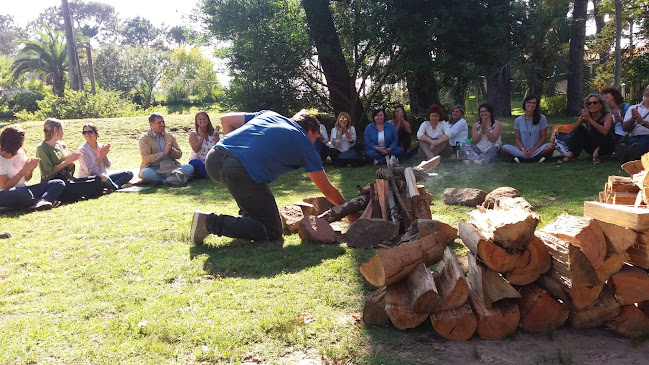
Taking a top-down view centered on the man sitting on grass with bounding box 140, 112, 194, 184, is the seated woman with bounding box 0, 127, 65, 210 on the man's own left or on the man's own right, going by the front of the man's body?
on the man's own right

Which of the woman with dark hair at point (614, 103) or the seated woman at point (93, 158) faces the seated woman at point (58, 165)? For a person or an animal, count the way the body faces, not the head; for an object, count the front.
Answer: the woman with dark hair

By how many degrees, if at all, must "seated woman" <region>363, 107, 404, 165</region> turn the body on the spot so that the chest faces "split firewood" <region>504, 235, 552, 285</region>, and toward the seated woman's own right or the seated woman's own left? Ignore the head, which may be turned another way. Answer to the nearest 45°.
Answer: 0° — they already face it

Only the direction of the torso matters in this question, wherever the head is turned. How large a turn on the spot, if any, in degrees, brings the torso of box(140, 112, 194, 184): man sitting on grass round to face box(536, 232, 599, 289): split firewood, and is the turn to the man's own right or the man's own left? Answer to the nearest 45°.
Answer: approximately 45° to the man's own right

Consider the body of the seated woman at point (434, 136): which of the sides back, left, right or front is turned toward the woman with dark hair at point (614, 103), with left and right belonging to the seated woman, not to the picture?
left

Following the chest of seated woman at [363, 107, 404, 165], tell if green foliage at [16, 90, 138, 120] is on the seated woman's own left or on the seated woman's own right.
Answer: on the seated woman's own right

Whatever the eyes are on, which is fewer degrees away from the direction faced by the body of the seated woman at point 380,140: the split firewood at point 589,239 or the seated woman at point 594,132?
the split firewood

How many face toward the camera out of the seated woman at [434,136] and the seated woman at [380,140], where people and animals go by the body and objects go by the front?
2

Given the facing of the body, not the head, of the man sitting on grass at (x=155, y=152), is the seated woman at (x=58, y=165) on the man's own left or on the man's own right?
on the man's own right

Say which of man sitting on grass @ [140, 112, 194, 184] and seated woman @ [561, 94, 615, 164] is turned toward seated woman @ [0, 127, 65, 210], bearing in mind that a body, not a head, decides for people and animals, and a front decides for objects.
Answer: seated woman @ [561, 94, 615, 164]

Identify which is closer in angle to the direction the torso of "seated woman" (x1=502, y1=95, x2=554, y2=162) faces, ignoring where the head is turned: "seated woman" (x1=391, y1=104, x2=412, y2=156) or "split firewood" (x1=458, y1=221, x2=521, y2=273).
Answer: the split firewood
